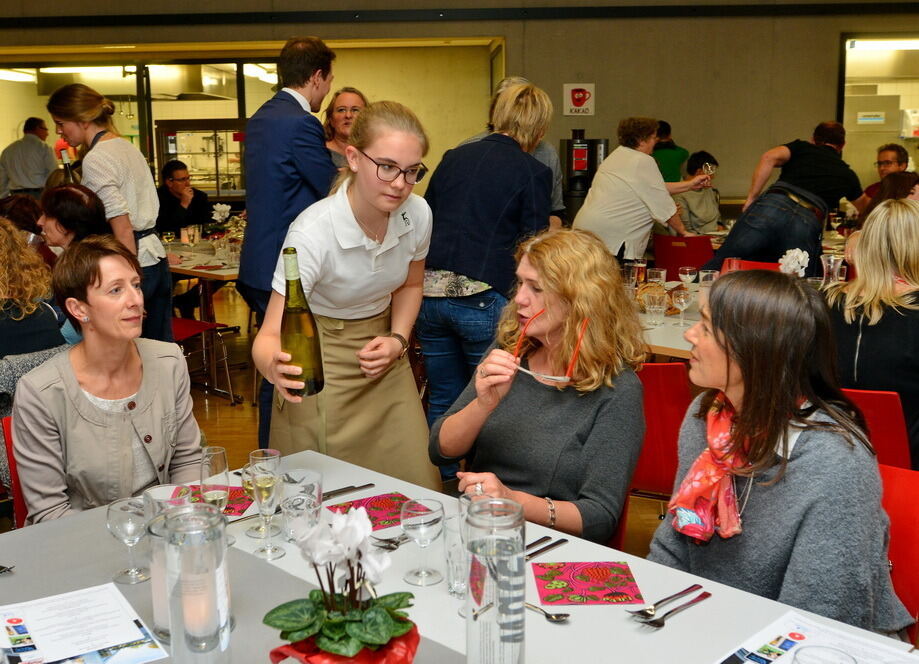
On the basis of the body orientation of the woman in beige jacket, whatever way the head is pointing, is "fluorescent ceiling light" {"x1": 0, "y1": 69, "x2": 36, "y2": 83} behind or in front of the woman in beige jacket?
behind

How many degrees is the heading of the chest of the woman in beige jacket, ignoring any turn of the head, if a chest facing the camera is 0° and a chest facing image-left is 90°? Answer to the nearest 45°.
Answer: approximately 315°

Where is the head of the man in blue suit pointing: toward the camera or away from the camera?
away from the camera
